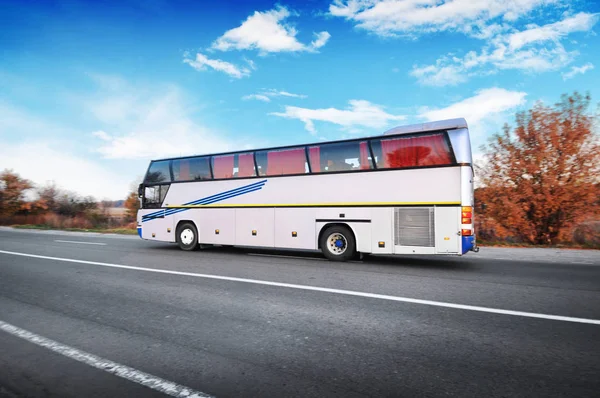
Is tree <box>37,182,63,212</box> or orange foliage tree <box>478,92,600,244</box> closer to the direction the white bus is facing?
the tree

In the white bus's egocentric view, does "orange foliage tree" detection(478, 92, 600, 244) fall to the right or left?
on its right

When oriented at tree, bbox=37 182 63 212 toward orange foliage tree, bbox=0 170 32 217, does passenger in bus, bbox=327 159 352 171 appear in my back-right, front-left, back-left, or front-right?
back-left

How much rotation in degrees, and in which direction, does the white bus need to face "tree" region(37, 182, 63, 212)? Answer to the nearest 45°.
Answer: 0° — it already faces it

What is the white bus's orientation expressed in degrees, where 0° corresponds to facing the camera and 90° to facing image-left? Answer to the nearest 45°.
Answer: approximately 135°
